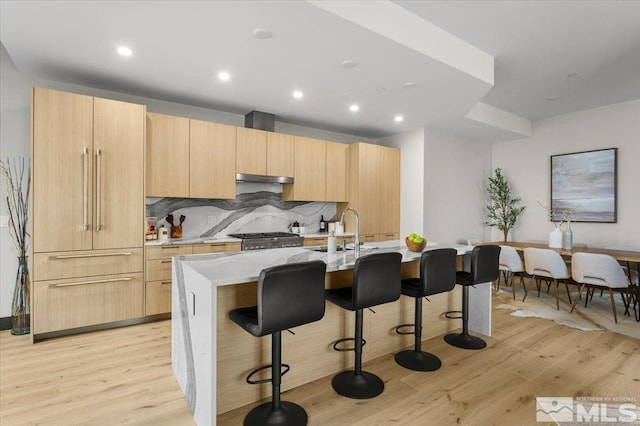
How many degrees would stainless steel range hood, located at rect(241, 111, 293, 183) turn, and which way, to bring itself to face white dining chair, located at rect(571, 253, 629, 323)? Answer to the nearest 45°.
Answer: approximately 45° to its left

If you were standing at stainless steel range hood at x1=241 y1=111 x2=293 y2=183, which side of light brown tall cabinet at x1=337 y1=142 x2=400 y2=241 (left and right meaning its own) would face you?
right

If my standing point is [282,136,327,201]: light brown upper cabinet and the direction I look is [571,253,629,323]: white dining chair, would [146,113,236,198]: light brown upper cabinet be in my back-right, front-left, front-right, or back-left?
back-right

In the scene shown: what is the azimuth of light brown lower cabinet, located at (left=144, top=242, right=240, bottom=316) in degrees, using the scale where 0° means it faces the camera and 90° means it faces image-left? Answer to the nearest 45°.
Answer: approximately 0°

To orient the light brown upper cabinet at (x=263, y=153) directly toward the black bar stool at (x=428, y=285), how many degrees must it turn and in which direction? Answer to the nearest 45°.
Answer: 0° — it already faces it

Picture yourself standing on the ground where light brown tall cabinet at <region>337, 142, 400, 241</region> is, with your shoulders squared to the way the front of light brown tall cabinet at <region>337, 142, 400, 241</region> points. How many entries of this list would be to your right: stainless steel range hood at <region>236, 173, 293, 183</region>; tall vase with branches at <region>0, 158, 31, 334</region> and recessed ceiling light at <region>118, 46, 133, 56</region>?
3

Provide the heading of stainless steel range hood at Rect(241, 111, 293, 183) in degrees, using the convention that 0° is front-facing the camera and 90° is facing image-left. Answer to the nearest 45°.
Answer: approximately 315°

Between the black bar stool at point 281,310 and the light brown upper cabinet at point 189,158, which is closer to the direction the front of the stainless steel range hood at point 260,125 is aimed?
the black bar stool

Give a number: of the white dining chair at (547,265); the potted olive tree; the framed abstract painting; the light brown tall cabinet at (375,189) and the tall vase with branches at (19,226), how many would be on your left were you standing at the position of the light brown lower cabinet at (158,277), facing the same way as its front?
4
